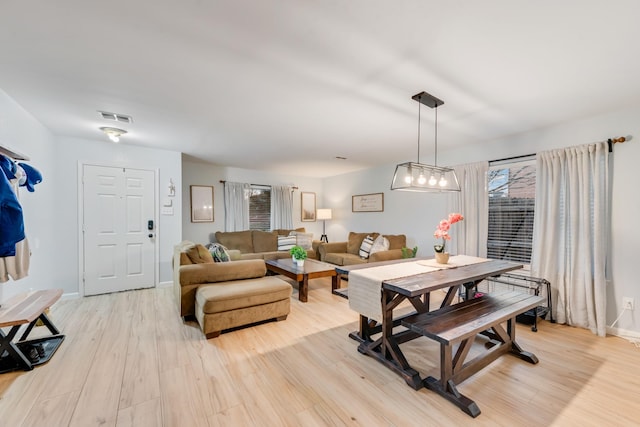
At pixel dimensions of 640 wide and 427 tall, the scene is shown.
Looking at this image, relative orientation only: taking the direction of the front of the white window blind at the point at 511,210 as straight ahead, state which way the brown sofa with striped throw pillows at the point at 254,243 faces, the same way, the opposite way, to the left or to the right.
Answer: to the left

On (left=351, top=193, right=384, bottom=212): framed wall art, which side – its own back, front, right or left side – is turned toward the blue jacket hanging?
front

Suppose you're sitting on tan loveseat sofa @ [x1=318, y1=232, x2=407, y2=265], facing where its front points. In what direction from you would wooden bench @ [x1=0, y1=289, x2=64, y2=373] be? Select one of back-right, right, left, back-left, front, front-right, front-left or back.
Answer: front

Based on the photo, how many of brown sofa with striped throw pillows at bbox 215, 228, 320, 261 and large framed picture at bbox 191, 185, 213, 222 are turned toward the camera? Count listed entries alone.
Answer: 2

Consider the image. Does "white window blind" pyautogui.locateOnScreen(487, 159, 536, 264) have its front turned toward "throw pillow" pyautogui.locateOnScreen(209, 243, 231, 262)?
yes

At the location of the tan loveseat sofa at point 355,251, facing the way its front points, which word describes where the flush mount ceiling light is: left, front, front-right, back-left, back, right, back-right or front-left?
front

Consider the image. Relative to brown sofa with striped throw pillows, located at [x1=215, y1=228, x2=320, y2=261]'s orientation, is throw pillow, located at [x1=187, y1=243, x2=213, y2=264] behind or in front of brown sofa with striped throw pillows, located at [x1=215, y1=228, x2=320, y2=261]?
in front

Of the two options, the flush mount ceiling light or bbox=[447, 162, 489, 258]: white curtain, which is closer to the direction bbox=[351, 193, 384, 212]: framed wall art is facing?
the flush mount ceiling light

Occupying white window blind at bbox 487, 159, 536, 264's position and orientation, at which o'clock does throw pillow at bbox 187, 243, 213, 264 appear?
The throw pillow is roughly at 12 o'clock from the white window blind.

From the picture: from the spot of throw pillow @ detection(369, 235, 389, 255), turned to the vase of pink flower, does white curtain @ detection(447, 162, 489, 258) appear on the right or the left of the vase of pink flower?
left

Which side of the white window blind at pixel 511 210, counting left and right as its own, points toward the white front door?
front

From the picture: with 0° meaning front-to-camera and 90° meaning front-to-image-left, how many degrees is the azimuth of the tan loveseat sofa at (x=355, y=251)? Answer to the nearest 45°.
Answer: approximately 45°

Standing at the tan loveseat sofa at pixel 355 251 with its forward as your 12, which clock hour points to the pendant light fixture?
The pendant light fixture is roughly at 10 o'clock from the tan loveseat sofa.

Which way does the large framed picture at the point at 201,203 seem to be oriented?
toward the camera

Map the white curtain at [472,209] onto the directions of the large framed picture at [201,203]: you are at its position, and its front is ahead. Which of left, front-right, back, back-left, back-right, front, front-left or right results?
front-left

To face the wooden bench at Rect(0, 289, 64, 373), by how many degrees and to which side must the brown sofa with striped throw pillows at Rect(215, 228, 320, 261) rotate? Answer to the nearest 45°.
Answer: approximately 45° to its right

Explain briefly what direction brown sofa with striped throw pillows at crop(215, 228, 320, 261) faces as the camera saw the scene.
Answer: facing the viewer

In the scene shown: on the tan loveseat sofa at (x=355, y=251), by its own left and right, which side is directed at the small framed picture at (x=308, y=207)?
right

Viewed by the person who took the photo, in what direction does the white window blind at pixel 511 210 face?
facing the viewer and to the left of the viewer
